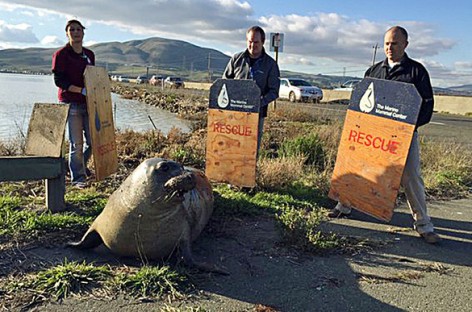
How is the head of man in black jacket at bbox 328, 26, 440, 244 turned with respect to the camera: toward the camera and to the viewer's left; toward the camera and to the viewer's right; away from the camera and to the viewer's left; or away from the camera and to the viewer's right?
toward the camera and to the viewer's left

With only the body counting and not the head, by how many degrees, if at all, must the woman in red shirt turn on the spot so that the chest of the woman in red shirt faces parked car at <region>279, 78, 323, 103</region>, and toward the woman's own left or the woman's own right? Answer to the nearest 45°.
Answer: approximately 90° to the woman's own left

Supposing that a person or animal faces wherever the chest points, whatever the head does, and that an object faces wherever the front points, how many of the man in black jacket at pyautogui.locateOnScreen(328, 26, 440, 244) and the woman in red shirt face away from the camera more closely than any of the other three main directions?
0

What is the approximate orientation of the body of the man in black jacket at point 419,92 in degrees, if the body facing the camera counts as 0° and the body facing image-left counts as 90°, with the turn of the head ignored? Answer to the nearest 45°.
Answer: approximately 45°

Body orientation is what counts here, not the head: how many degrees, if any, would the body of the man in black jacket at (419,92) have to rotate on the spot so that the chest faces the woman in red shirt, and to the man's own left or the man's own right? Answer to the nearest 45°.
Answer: approximately 45° to the man's own right

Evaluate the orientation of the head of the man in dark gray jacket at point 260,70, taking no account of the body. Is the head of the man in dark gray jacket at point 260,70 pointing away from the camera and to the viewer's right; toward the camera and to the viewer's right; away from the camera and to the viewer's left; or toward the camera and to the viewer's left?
toward the camera and to the viewer's left

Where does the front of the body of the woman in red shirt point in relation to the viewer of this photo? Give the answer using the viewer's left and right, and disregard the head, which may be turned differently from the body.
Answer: facing the viewer and to the right of the viewer
